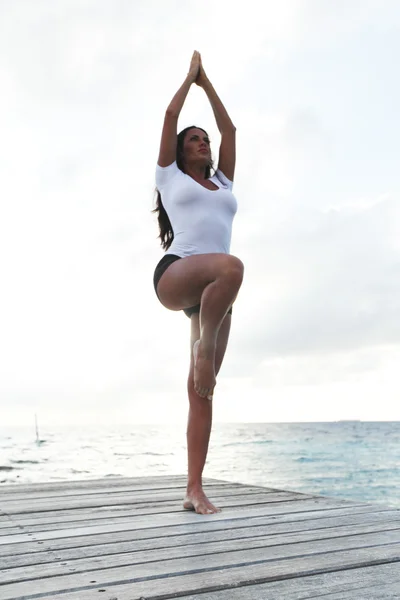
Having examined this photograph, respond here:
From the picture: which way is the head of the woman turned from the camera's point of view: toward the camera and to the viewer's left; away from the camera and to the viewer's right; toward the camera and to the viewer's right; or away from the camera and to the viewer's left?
toward the camera and to the viewer's right

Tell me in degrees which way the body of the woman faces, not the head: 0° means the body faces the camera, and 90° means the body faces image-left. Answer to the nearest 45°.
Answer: approximately 315°
